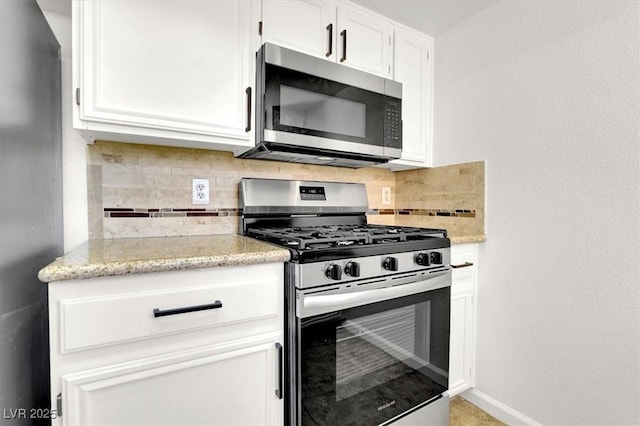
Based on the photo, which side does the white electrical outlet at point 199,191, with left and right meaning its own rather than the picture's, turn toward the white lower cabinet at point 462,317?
left

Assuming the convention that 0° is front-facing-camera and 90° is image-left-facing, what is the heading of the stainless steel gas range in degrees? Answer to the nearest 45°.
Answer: approximately 315°

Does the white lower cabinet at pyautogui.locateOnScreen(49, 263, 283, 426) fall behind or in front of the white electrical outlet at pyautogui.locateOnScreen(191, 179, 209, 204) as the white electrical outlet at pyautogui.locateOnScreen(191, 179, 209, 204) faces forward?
in front

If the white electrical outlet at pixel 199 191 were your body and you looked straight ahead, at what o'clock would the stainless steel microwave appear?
The stainless steel microwave is roughly at 10 o'clock from the white electrical outlet.

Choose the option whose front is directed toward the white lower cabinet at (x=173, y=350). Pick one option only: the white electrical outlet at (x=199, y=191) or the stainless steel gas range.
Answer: the white electrical outlet
